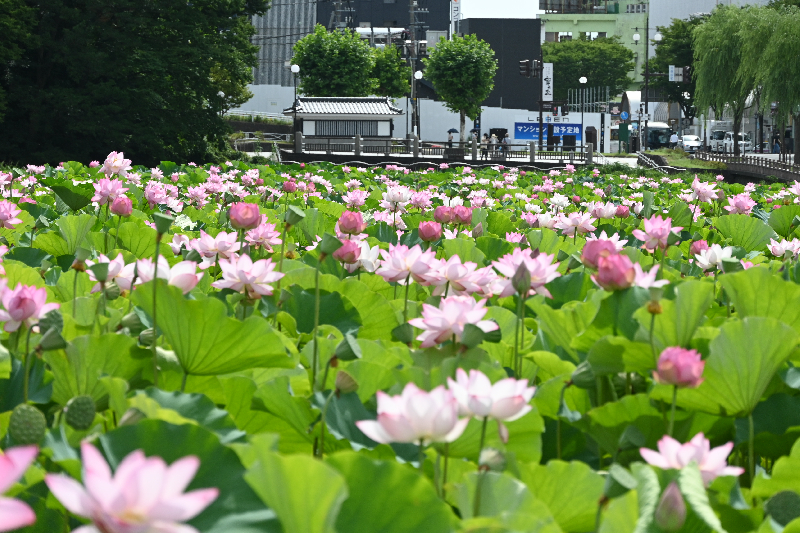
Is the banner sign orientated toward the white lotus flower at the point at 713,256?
yes

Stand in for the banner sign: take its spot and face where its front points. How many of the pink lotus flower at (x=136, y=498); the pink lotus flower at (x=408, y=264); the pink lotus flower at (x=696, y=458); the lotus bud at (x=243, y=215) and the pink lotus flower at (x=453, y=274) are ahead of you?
5

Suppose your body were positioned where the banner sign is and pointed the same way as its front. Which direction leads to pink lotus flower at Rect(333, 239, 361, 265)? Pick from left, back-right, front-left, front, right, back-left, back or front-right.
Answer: front

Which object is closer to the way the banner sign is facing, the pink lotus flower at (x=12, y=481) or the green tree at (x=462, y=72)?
the pink lotus flower

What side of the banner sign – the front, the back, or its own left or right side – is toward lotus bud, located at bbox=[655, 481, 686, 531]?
front

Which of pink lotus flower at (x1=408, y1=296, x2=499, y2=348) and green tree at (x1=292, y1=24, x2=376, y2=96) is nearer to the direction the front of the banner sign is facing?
the pink lotus flower

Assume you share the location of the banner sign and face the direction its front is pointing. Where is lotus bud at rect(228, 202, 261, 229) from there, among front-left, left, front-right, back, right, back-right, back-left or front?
front

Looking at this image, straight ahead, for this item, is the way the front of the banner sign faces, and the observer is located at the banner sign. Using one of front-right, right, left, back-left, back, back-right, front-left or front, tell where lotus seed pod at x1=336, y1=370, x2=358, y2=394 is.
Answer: front

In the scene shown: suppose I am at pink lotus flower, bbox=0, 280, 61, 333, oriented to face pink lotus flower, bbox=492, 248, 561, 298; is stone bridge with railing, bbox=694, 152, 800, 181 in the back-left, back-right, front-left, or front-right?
front-left

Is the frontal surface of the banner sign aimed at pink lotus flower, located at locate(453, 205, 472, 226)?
yes

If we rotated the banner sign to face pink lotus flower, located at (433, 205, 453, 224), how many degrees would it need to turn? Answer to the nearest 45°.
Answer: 0° — it already faces it

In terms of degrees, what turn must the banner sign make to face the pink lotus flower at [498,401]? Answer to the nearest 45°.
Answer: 0° — it already faces it

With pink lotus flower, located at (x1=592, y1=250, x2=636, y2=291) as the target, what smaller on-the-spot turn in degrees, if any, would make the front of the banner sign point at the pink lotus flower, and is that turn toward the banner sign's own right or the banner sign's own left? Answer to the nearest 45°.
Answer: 0° — it already faces it

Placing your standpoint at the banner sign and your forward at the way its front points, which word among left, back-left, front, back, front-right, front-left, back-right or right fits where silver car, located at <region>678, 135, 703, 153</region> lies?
left

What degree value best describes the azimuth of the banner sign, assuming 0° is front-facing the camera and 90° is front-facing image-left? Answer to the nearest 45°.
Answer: approximately 0°

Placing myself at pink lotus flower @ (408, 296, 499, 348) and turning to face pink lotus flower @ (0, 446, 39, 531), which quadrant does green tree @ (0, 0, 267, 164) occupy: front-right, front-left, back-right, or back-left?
back-right

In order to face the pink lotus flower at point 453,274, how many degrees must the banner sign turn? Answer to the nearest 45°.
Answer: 0° — it already faces it

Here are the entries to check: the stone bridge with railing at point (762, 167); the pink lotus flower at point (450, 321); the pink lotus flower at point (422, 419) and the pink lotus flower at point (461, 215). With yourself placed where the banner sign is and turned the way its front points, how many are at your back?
0

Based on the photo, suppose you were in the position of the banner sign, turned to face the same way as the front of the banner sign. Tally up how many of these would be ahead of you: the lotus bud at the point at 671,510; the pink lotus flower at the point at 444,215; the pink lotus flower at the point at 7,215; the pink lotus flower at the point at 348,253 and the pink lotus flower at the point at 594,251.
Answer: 5

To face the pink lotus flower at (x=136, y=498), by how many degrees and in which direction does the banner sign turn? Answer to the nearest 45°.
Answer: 0° — it already faces it

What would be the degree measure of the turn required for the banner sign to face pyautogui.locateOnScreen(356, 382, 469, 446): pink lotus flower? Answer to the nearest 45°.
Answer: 0° — it already faces it
